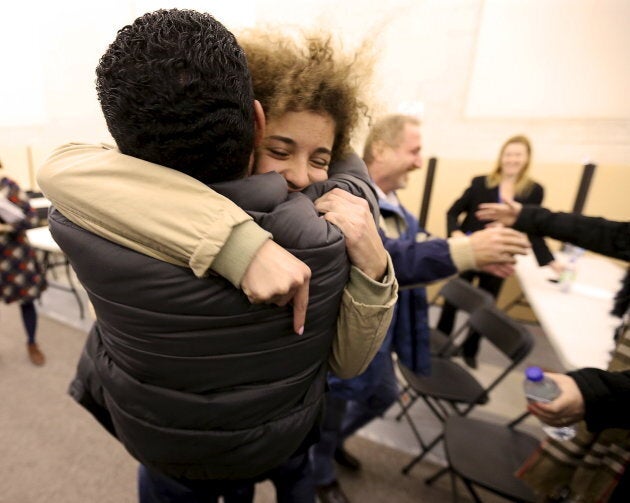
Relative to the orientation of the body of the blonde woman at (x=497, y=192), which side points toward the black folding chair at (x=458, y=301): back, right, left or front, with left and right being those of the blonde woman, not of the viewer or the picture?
front

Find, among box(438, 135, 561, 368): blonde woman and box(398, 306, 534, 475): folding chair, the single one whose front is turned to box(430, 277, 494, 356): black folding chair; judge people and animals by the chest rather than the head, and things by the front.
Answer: the blonde woman

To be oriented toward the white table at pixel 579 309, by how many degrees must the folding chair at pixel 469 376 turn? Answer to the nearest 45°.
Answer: approximately 180°

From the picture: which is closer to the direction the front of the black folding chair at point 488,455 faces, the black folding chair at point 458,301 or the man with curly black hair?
the man with curly black hair

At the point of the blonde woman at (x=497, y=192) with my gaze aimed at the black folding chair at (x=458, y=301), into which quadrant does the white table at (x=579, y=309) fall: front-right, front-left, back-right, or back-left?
front-left

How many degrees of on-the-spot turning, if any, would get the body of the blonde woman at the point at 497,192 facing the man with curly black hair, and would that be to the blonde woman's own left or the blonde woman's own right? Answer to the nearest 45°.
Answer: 0° — they already face them

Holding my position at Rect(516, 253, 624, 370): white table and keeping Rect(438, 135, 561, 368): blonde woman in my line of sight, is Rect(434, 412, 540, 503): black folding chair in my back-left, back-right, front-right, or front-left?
back-left

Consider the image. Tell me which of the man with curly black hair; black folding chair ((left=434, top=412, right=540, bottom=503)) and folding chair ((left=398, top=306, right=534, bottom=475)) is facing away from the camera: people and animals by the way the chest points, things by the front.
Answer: the man with curly black hair

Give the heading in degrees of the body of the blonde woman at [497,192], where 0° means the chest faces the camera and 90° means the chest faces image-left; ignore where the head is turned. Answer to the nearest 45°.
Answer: approximately 0°

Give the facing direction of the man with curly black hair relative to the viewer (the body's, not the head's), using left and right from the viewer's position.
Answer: facing away from the viewer

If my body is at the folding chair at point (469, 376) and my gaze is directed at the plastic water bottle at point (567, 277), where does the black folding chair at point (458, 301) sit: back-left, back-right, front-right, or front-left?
front-left

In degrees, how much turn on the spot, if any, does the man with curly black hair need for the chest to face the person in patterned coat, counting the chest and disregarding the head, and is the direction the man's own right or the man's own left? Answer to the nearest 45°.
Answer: approximately 45° to the man's own left

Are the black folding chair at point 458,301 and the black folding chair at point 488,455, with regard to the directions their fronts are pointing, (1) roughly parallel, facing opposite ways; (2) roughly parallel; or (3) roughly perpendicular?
roughly parallel

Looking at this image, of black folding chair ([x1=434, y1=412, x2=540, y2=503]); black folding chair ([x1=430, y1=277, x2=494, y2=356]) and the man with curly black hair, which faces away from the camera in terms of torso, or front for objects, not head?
the man with curly black hair
